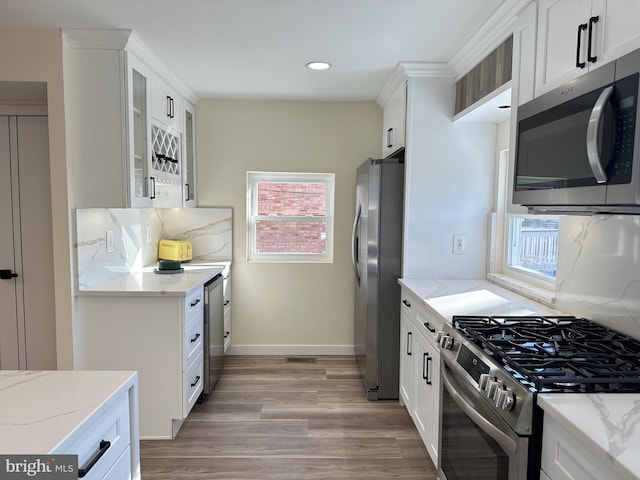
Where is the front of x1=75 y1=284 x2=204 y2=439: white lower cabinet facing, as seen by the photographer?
facing to the right of the viewer

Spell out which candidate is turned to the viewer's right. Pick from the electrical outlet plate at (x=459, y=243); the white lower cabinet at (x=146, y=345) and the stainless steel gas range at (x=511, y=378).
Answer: the white lower cabinet

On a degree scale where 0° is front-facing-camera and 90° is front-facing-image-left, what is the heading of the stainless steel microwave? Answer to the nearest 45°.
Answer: approximately 45°

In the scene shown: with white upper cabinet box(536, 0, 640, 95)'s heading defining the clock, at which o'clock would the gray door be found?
The gray door is roughly at 1 o'clock from the white upper cabinet.

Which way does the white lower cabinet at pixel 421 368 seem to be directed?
to the viewer's left

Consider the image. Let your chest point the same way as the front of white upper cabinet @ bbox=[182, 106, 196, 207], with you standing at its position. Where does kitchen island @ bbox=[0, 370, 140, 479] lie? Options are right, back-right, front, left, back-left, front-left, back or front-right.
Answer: right

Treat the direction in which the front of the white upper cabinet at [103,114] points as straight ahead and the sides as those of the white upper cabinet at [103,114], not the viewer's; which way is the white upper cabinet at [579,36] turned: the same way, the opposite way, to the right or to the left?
the opposite way

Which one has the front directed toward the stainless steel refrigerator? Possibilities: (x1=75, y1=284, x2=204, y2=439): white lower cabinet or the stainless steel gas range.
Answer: the white lower cabinet

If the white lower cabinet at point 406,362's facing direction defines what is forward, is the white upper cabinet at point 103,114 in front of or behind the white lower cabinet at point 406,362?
in front

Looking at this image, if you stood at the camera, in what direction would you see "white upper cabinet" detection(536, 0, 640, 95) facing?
facing the viewer and to the left of the viewer

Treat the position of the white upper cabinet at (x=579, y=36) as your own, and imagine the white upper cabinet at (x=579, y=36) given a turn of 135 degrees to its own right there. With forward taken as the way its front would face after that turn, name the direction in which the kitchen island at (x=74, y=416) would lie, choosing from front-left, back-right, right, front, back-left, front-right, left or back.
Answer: back-left

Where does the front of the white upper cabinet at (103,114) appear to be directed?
to the viewer's right

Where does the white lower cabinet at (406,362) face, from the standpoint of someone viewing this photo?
facing to the left of the viewer

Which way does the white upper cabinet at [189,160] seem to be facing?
to the viewer's right
